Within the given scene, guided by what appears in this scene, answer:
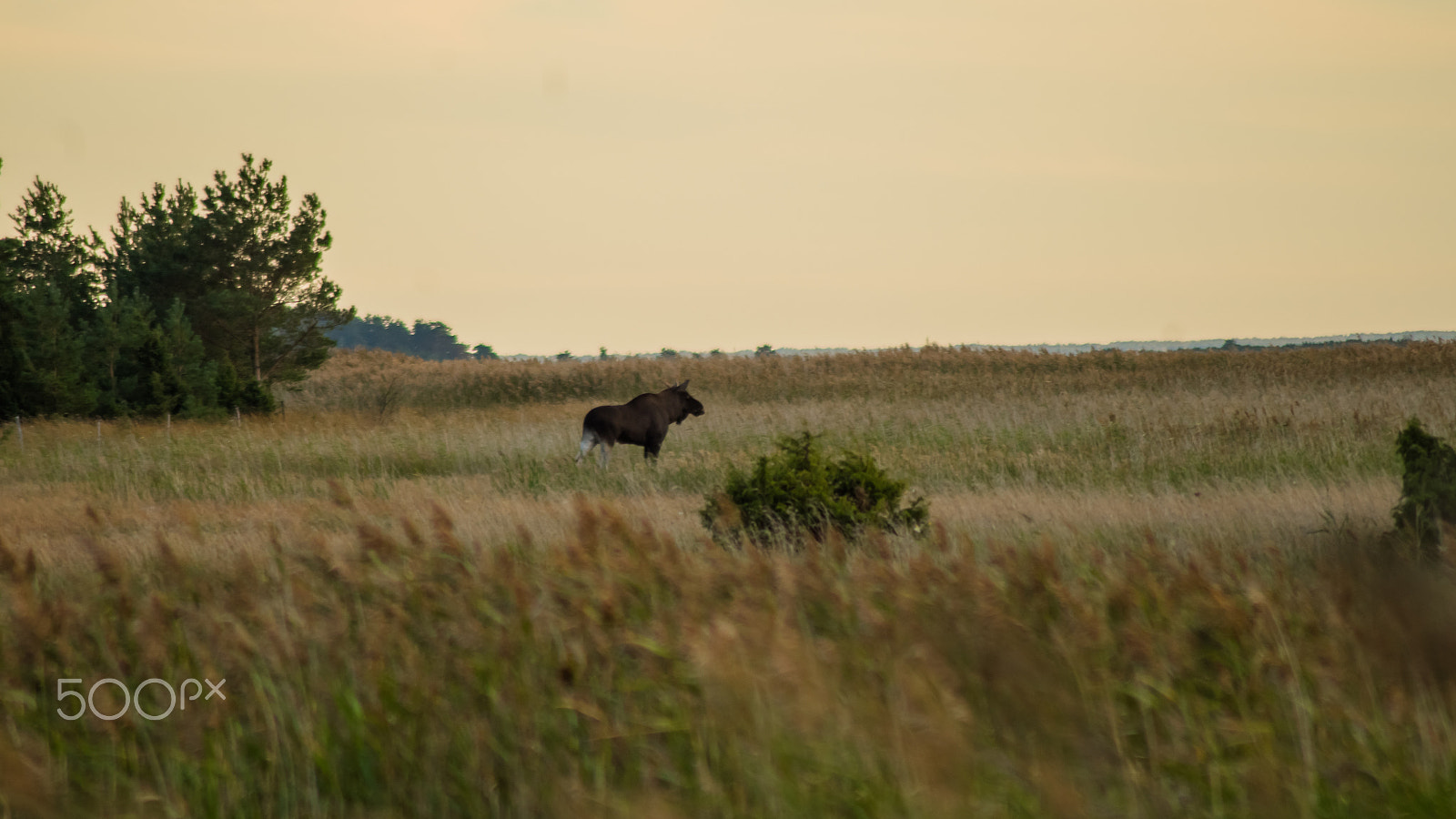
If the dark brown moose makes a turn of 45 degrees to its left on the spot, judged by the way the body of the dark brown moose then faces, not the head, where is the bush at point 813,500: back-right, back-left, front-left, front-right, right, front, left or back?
back-right

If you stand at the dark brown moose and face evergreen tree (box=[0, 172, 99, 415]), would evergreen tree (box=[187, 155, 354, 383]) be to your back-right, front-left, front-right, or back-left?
front-right

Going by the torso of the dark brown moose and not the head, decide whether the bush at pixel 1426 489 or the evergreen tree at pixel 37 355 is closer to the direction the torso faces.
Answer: the bush

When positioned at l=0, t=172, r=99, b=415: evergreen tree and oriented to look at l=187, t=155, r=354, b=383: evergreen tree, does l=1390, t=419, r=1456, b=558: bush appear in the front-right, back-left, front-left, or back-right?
back-right

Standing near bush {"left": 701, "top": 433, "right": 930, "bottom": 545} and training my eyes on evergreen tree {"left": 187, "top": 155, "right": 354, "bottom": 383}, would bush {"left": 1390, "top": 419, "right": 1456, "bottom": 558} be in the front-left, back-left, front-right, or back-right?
back-right

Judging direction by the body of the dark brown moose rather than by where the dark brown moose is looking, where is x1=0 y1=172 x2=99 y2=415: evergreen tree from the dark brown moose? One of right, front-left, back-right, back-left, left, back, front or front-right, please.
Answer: back-left

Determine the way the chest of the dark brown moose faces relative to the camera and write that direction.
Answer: to the viewer's right

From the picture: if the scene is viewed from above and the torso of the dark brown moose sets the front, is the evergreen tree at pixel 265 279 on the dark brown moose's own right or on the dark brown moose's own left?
on the dark brown moose's own left

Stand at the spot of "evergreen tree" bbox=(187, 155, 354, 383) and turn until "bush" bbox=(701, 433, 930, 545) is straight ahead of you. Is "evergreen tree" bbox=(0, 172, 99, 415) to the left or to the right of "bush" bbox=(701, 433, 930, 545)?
right

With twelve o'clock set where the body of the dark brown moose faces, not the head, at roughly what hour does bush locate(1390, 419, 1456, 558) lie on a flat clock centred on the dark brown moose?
The bush is roughly at 2 o'clock from the dark brown moose.
